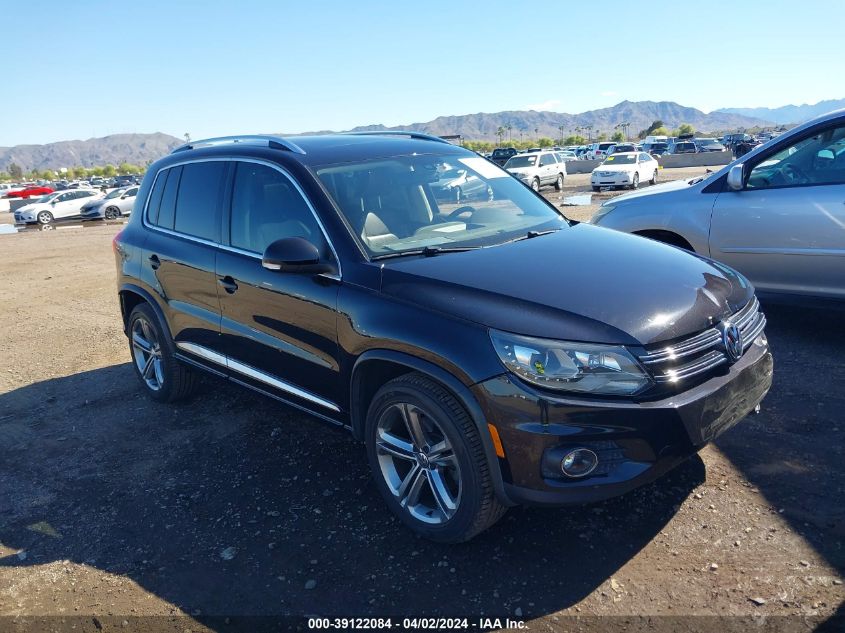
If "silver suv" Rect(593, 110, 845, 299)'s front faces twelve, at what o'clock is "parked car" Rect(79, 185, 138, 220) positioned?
The parked car is roughly at 1 o'clock from the silver suv.

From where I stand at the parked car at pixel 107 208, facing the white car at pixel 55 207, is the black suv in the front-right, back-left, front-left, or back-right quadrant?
back-left

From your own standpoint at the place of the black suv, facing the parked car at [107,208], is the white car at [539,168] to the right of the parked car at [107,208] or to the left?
right

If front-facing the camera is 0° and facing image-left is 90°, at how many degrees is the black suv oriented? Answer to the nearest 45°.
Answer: approximately 315°

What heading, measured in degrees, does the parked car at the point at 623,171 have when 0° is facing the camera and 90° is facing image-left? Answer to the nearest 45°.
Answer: approximately 45°

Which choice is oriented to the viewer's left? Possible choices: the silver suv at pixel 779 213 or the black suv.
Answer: the silver suv

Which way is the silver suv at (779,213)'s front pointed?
to the viewer's left

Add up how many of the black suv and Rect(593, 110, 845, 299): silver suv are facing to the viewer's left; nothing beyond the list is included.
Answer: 1
